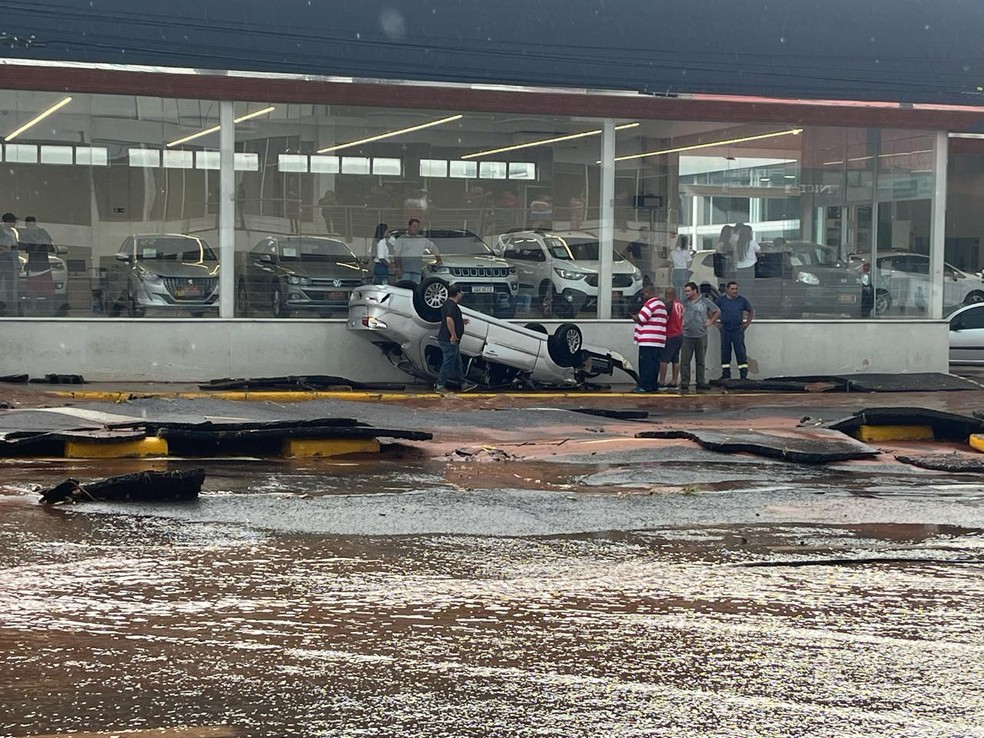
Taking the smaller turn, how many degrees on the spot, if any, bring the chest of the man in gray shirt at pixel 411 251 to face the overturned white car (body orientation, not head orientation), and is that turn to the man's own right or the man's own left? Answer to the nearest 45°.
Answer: approximately 45° to the man's own left

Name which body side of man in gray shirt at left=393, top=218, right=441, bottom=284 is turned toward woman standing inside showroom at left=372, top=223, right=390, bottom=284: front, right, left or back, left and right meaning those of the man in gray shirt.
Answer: right

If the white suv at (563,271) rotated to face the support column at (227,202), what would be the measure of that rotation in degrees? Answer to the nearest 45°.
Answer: approximately 135° to its right

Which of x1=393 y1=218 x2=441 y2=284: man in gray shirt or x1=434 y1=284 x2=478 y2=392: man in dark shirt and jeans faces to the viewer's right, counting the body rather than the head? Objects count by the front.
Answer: the man in dark shirt and jeans

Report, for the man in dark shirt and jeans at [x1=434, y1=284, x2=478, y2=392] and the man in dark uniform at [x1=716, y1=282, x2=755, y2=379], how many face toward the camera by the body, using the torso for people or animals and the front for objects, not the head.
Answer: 1

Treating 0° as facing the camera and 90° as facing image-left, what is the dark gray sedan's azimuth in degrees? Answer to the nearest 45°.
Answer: approximately 315°

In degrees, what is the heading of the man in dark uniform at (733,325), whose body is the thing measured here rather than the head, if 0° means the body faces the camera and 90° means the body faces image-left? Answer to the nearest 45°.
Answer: approximately 0°

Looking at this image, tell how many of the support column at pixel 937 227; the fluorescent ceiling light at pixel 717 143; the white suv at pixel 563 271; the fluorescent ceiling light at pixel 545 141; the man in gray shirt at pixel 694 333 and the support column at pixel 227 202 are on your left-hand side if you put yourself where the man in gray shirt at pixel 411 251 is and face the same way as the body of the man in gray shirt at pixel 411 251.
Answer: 5
